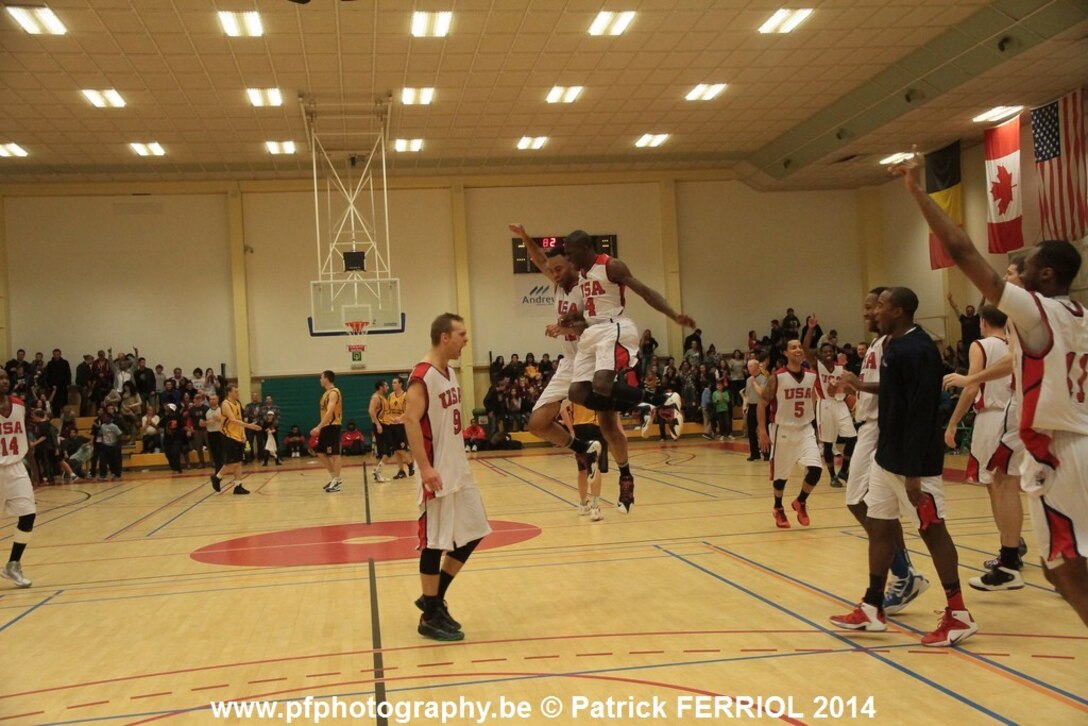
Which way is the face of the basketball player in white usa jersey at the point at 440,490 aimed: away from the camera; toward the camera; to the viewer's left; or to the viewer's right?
to the viewer's right

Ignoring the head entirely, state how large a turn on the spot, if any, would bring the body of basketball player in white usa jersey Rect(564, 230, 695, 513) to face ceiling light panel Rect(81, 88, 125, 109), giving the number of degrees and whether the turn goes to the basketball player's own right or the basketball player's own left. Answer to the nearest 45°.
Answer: approximately 90° to the basketball player's own right

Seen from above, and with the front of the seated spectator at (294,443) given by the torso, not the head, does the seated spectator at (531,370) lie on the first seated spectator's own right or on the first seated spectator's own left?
on the first seated spectator's own left

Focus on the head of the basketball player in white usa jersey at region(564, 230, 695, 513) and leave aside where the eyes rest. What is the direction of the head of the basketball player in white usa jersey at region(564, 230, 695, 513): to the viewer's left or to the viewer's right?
to the viewer's left

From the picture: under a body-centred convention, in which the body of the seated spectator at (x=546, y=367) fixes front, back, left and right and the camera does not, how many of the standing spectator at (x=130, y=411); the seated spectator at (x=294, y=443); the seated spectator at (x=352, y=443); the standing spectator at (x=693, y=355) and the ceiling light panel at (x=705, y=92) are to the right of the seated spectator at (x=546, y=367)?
3

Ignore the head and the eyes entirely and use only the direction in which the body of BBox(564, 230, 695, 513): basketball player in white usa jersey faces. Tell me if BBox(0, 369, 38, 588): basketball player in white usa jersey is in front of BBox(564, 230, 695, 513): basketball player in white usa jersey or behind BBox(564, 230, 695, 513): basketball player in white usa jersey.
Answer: in front

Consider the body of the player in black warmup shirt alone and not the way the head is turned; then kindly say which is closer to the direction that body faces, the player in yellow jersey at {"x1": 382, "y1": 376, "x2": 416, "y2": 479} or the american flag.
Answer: the player in yellow jersey

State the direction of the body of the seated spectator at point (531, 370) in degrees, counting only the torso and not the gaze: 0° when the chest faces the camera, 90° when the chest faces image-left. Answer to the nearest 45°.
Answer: approximately 0°

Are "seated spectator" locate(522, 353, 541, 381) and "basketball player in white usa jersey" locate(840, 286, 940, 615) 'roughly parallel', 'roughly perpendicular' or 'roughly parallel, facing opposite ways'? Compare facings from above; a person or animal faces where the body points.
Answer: roughly perpendicular

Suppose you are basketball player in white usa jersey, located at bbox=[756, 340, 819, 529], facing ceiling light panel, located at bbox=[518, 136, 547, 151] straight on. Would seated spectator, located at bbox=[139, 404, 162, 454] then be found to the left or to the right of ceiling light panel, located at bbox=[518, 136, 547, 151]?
left
